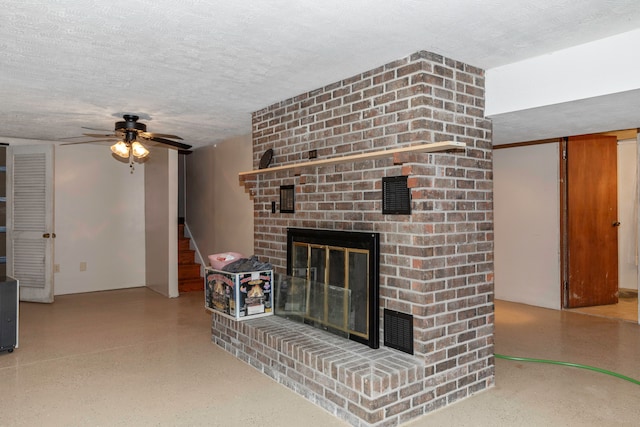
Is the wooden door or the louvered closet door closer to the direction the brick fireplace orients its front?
the louvered closet door

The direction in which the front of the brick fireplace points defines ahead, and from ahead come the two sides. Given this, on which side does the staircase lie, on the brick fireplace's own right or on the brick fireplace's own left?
on the brick fireplace's own right

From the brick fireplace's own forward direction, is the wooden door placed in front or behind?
behind

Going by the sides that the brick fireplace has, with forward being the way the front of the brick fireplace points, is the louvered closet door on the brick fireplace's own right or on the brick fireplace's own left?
on the brick fireplace's own right

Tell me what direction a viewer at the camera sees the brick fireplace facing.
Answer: facing the viewer and to the left of the viewer

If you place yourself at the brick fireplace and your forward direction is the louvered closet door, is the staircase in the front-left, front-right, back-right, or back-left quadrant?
front-right
